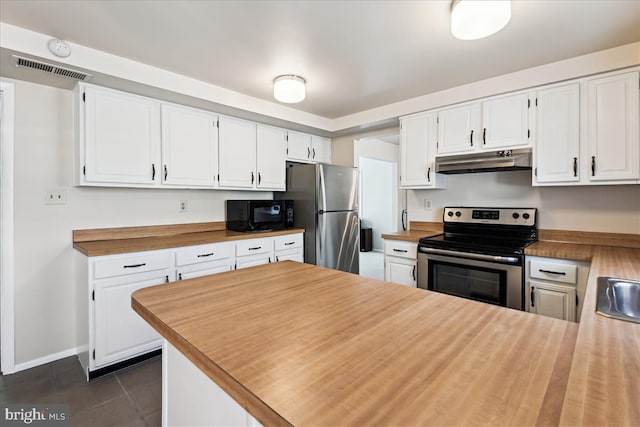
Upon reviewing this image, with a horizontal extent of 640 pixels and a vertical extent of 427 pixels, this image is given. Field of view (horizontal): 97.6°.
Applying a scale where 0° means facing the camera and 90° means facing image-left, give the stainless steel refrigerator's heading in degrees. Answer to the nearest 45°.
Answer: approximately 315°

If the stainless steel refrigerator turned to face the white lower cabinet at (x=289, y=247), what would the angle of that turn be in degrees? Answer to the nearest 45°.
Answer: approximately 90° to its right

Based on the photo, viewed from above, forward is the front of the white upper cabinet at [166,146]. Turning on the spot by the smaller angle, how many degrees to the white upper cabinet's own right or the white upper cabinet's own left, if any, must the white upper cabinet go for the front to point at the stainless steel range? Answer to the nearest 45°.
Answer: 0° — it already faces it

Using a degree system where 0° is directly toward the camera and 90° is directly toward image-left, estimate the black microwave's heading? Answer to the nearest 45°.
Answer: approximately 315°

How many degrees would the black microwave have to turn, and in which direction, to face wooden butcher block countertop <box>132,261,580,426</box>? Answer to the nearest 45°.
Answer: approximately 45° to its right

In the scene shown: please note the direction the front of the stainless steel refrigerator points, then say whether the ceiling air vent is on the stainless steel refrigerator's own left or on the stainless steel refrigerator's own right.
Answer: on the stainless steel refrigerator's own right

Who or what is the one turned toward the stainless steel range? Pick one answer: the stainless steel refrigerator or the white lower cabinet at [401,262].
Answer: the stainless steel refrigerator

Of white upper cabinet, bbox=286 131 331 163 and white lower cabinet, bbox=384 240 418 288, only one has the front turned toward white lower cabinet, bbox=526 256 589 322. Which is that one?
the white upper cabinet
